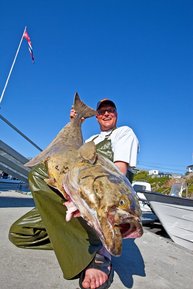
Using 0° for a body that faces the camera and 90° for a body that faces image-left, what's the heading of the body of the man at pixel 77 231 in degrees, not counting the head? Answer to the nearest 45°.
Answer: approximately 45°

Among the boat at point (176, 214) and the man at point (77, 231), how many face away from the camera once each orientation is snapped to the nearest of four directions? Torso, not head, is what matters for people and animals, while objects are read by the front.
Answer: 0
